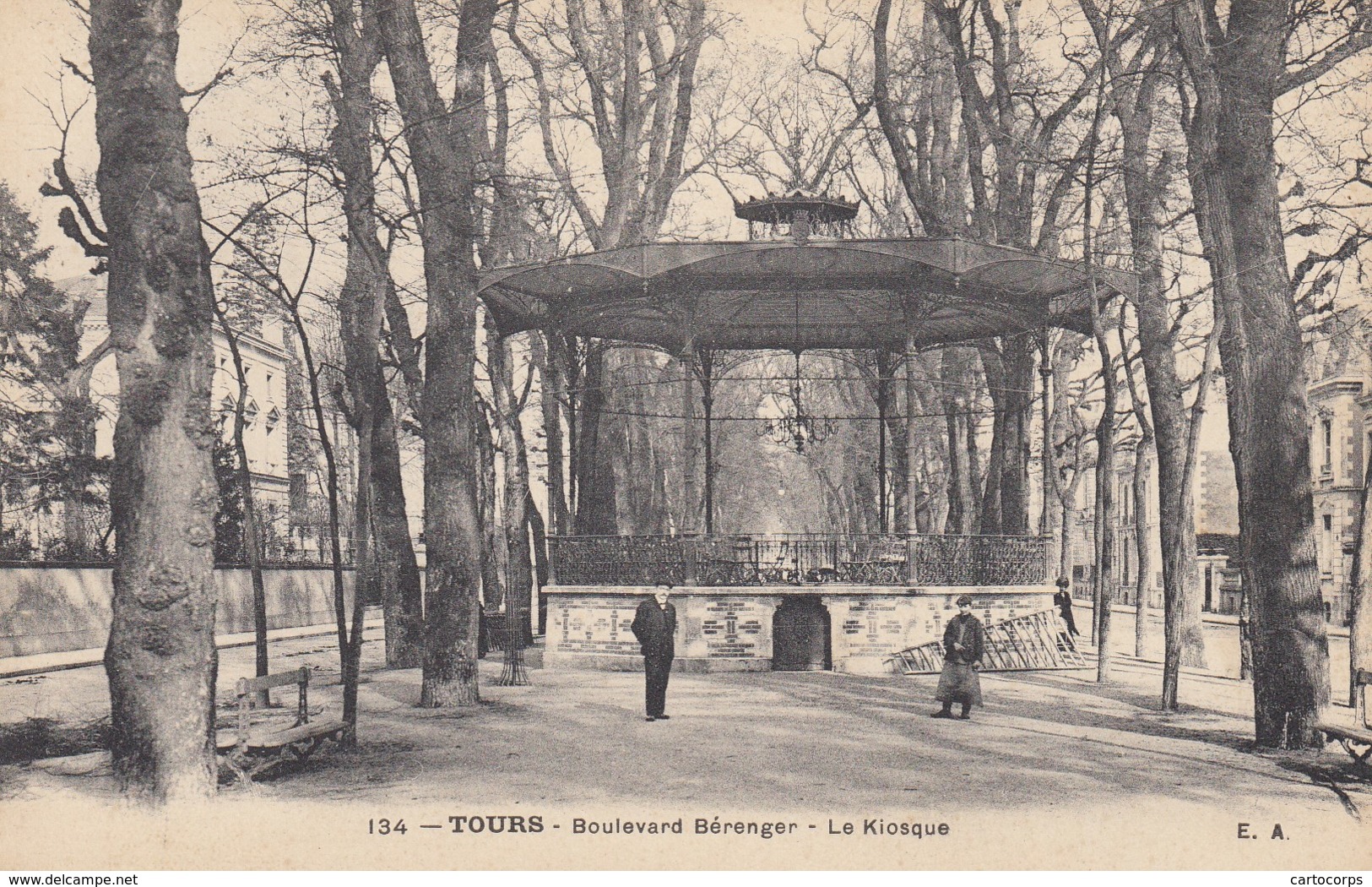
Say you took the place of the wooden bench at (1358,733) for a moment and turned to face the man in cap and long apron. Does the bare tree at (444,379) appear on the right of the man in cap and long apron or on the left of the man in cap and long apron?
left

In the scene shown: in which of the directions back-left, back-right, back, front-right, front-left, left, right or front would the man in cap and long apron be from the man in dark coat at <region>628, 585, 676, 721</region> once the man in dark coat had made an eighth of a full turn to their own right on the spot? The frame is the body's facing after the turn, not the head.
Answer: left

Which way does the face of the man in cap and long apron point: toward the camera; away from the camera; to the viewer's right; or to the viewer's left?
toward the camera

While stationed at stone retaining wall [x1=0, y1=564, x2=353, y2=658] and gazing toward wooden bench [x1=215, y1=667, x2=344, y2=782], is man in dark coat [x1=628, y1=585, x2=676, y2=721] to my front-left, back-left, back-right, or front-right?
front-left

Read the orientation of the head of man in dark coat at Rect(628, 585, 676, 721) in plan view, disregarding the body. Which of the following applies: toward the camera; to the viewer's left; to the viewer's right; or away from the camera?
toward the camera

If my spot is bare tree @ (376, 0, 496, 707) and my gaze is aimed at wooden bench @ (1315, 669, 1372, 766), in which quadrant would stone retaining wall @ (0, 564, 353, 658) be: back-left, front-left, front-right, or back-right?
back-left

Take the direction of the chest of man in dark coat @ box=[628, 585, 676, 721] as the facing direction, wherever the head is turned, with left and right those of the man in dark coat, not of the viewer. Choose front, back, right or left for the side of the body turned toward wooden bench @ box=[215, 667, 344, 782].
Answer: right

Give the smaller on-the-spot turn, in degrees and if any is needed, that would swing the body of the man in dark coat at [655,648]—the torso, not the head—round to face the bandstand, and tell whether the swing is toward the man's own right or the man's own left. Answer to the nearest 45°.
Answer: approximately 135° to the man's own left

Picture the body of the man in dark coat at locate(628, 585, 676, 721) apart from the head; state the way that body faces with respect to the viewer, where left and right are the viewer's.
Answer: facing the viewer and to the right of the viewer

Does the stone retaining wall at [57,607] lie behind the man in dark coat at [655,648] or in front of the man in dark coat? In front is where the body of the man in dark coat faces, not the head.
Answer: behind
